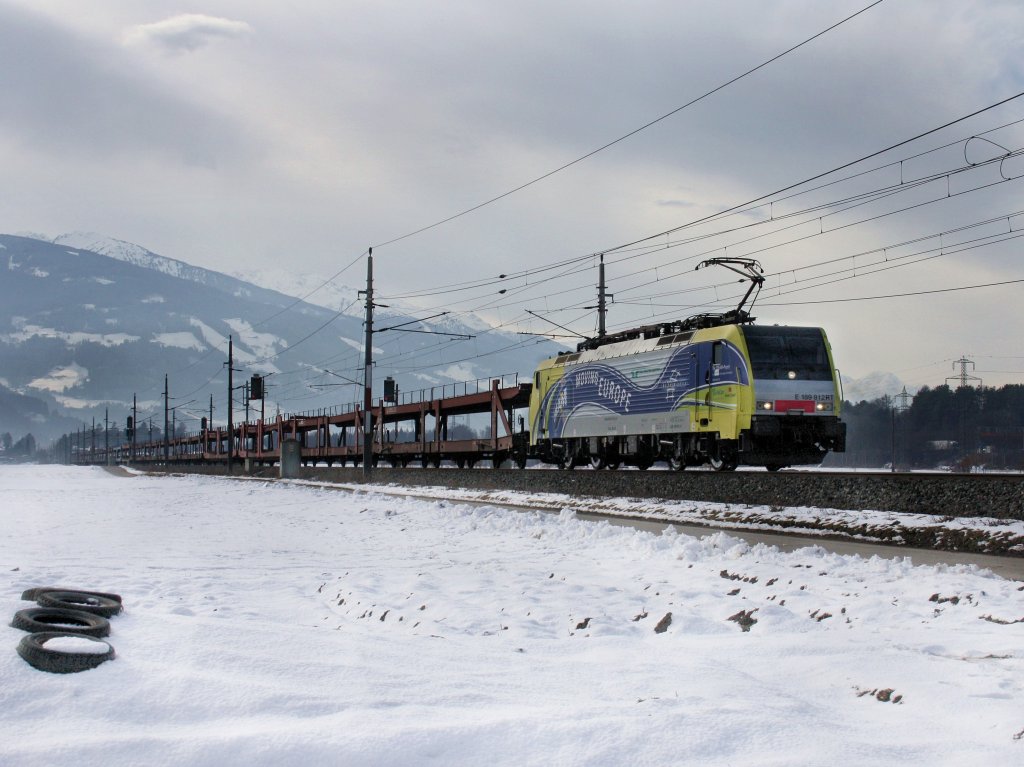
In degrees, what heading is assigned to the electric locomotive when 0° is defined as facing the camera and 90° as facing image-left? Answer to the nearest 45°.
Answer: approximately 315°

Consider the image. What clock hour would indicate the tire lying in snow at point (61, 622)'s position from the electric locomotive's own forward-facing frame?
The tire lying in snow is roughly at 2 o'clock from the electric locomotive.

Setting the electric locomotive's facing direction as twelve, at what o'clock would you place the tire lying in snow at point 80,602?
The tire lying in snow is roughly at 2 o'clock from the electric locomotive.

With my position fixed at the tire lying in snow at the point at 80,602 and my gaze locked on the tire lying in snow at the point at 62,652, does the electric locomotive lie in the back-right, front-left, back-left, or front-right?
back-left

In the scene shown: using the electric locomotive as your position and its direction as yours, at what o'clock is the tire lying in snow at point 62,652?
The tire lying in snow is roughly at 2 o'clock from the electric locomotive.
